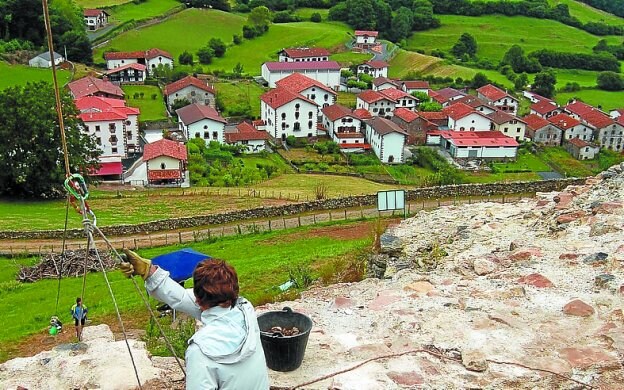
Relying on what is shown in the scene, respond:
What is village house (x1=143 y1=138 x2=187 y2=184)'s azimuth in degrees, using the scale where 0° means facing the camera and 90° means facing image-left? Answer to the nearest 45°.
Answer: approximately 0°

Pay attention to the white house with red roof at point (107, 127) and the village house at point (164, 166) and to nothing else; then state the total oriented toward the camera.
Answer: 2

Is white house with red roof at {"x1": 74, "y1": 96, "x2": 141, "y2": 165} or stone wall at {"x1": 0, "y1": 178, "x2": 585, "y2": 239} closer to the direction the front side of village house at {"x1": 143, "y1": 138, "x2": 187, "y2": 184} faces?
the stone wall

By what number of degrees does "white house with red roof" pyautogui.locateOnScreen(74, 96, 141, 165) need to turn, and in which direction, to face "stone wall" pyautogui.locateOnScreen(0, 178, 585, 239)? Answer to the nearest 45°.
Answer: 0° — it already faces it

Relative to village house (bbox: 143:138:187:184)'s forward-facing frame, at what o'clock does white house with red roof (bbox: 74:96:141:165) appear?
The white house with red roof is roughly at 5 o'clock from the village house.

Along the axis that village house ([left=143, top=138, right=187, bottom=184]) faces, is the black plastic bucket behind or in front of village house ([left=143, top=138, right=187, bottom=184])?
in front

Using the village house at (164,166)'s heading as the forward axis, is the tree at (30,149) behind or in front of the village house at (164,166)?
in front

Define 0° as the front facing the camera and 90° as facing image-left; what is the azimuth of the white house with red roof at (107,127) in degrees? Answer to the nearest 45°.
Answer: approximately 0°
